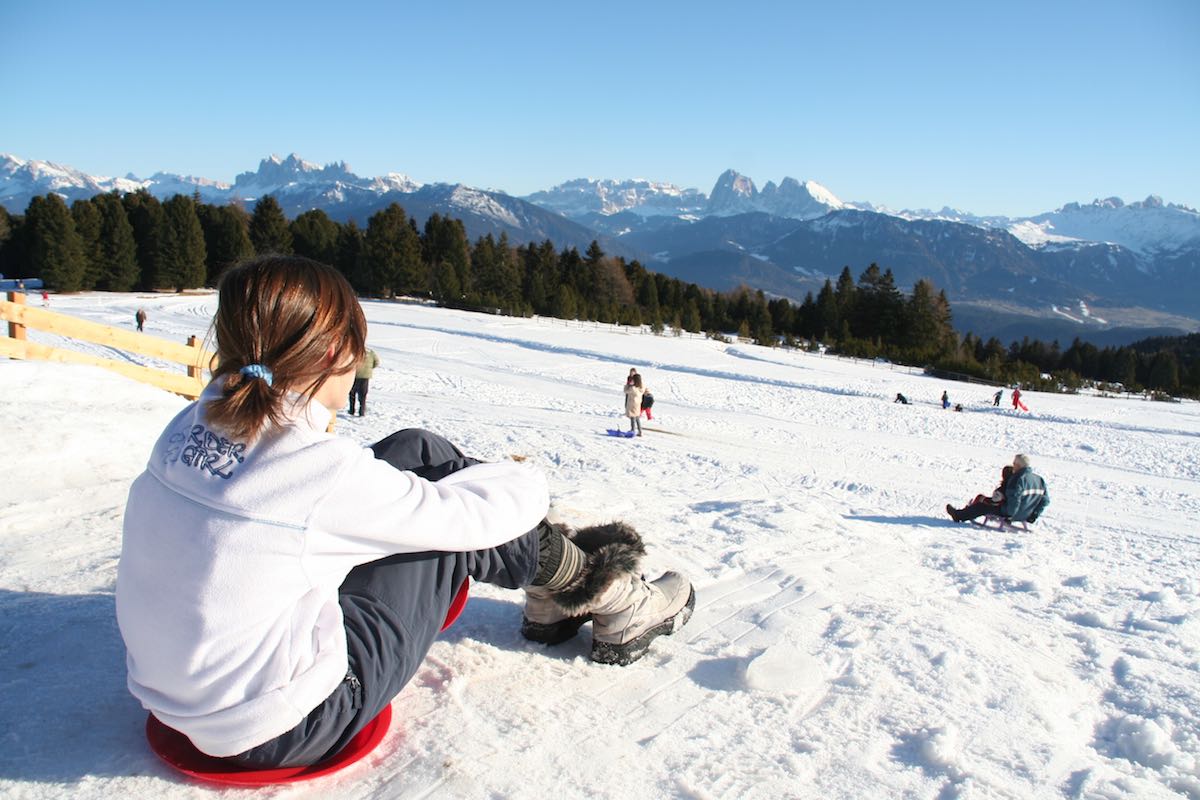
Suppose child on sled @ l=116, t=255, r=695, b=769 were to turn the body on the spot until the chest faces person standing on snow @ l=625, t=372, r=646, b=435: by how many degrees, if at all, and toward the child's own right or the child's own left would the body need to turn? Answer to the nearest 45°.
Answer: approximately 45° to the child's own left

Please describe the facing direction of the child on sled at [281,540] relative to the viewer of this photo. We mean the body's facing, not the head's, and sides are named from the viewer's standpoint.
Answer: facing away from the viewer and to the right of the viewer

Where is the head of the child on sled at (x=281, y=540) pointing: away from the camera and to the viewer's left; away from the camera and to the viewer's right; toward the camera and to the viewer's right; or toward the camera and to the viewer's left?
away from the camera and to the viewer's right

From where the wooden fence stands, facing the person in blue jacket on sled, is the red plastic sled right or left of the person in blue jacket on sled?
right

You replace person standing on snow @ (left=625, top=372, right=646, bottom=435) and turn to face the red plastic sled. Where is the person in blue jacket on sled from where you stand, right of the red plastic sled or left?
left

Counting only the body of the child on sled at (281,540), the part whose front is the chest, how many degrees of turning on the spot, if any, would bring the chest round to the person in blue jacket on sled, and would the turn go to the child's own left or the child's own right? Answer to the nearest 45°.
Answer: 0° — they already face them

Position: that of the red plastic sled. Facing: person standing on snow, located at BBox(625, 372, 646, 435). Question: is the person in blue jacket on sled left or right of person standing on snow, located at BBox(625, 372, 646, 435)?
right
